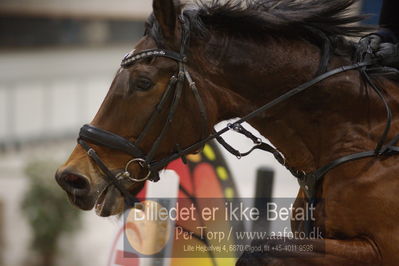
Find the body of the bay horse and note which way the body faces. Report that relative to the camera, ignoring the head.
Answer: to the viewer's left

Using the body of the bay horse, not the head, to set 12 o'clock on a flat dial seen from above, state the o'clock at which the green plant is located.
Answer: The green plant is roughly at 2 o'clock from the bay horse.
